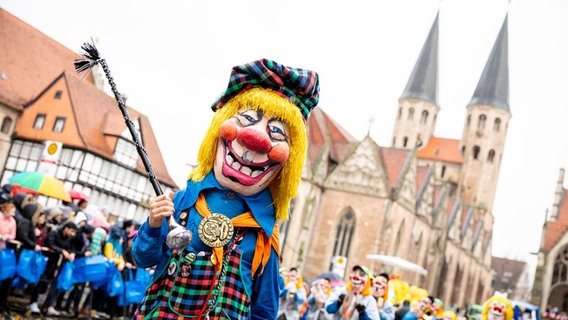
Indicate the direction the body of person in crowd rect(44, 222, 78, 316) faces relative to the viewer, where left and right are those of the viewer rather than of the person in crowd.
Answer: facing the viewer and to the right of the viewer

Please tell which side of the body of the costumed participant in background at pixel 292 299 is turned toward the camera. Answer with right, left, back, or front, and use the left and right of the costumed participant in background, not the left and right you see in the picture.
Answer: front

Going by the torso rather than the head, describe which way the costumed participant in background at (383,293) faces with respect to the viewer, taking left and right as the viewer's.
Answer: facing the viewer and to the left of the viewer

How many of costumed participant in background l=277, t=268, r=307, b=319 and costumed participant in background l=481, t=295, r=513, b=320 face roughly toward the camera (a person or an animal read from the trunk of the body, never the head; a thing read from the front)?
2

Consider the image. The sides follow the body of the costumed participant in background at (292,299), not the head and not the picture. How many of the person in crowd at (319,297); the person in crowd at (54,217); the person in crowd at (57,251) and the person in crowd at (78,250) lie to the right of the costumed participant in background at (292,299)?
3

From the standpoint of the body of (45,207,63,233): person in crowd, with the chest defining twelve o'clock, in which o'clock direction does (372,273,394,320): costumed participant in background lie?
The costumed participant in background is roughly at 12 o'clock from the person in crowd.

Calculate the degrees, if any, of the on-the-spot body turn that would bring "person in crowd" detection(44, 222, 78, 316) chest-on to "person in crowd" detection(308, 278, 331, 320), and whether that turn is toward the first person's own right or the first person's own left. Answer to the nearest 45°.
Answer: approximately 45° to the first person's own left

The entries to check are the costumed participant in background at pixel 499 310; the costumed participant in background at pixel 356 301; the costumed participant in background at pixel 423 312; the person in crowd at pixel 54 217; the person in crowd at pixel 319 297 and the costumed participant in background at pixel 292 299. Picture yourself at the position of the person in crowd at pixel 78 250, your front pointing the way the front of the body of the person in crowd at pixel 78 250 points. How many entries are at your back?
1

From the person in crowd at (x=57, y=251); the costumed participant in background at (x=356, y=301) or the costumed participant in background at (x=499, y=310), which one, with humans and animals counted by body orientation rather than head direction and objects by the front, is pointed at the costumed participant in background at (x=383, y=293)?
the person in crowd

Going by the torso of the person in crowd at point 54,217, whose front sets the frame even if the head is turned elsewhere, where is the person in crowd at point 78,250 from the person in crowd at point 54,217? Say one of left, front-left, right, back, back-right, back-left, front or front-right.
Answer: front

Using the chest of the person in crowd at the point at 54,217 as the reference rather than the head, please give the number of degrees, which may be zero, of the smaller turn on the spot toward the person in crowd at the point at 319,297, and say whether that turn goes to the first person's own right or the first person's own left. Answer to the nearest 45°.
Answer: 0° — they already face them

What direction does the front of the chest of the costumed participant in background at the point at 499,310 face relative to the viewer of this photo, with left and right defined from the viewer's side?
facing the viewer

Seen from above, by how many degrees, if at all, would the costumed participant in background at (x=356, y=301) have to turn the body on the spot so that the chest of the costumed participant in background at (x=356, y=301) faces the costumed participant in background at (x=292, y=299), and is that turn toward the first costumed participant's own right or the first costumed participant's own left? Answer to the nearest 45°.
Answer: approximately 135° to the first costumed participant's own right
